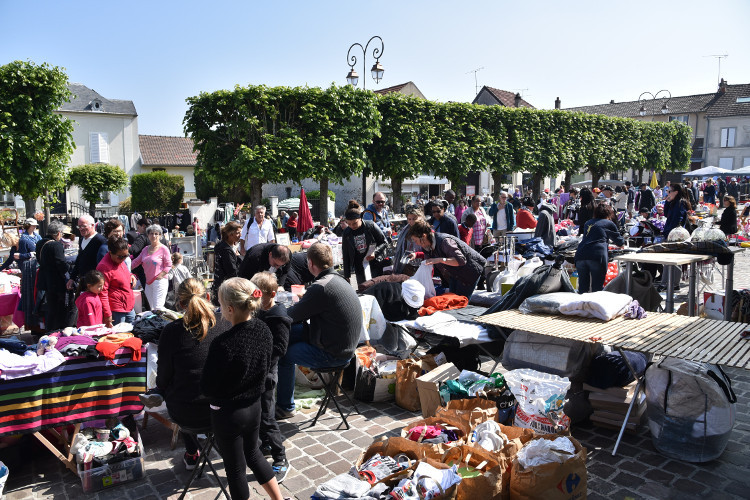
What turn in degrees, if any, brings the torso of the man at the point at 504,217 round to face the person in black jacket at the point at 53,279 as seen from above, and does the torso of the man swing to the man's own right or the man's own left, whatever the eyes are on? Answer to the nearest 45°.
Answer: approximately 45° to the man's own right

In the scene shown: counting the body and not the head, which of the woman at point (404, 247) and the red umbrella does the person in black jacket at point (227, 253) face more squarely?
the woman

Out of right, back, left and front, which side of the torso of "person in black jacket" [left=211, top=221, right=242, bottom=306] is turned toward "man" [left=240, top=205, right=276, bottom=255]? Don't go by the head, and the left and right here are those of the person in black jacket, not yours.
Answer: left

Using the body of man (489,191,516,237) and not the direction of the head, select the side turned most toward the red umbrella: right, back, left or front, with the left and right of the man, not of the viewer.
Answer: right

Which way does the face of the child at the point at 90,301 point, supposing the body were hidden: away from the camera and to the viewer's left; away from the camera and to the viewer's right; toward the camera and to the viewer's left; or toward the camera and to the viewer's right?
toward the camera and to the viewer's right

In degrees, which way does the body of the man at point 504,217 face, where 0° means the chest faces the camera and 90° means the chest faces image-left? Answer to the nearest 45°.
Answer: approximately 0°
